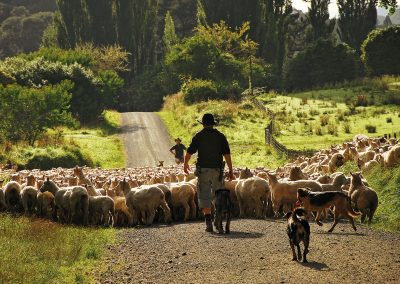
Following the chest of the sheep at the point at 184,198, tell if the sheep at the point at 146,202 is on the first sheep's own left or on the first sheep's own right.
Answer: on the first sheep's own left

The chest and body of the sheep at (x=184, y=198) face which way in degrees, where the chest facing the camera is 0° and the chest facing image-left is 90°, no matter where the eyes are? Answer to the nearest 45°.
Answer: approximately 135°

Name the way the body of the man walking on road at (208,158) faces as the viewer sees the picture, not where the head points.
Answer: away from the camera

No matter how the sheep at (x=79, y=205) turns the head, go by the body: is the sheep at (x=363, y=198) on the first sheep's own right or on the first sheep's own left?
on the first sheep's own right

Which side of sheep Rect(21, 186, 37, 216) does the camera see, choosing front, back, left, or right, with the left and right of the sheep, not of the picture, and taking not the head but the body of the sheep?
back

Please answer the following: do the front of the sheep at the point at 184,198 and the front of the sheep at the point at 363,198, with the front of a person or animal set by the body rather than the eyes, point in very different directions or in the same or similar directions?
same or similar directions

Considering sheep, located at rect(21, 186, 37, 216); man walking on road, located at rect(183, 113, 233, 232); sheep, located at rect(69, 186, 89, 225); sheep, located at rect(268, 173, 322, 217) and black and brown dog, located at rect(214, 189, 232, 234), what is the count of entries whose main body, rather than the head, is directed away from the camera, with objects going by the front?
4

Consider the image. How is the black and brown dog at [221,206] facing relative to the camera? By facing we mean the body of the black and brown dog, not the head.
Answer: away from the camera

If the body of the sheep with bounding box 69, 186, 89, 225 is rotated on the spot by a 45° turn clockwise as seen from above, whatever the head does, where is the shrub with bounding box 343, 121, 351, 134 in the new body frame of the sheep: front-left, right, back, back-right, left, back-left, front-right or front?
front

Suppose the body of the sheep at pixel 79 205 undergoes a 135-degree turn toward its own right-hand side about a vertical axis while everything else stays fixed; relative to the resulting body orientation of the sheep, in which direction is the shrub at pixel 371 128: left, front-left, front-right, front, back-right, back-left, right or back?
left

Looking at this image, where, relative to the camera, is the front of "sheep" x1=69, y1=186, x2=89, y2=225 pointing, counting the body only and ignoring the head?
away from the camera

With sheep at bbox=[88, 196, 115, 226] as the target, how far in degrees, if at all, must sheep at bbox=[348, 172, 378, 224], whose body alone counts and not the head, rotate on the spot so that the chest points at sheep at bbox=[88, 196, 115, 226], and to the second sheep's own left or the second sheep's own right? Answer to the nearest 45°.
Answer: approximately 45° to the second sheep's own left
